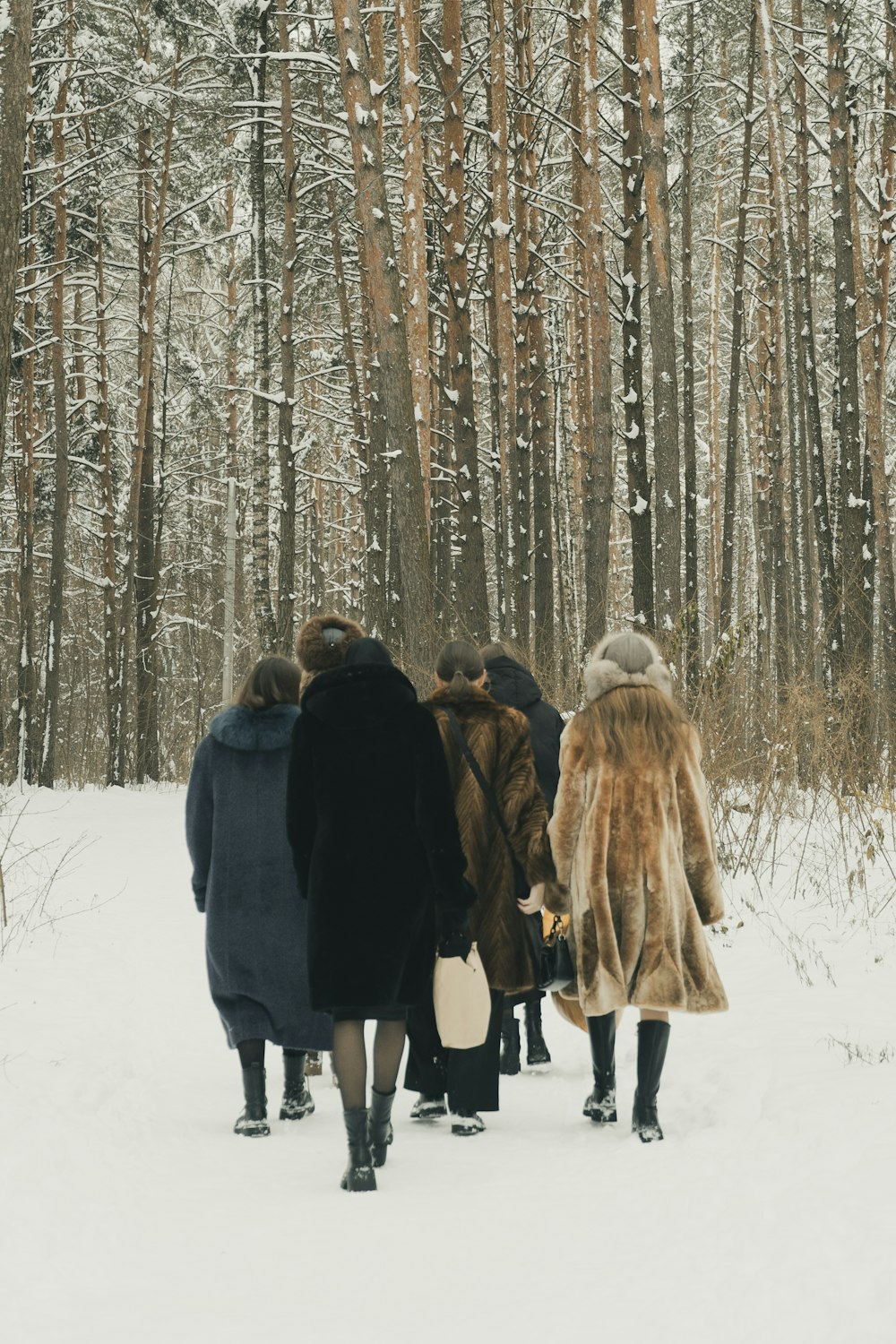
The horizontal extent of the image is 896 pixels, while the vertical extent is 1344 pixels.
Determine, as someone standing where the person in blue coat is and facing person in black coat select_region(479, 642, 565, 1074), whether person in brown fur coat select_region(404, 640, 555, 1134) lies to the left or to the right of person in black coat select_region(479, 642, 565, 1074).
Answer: right

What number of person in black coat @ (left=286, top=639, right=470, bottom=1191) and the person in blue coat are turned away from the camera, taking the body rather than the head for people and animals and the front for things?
2

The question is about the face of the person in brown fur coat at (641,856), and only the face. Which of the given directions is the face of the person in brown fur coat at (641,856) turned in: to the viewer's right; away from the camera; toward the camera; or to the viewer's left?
away from the camera

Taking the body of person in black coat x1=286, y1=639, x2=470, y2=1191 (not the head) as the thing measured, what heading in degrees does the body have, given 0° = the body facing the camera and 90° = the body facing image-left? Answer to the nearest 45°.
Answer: approximately 180°

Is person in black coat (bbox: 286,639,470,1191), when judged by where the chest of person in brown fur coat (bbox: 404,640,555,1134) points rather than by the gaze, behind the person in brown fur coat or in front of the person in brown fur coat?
behind

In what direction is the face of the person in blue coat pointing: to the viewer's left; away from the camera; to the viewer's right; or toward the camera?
away from the camera

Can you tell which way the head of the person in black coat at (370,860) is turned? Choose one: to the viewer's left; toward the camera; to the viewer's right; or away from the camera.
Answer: away from the camera

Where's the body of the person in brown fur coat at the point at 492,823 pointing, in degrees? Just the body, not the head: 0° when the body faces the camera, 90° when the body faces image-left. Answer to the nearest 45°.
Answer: approximately 180°

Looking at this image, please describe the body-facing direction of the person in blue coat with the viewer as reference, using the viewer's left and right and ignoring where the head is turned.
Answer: facing away from the viewer

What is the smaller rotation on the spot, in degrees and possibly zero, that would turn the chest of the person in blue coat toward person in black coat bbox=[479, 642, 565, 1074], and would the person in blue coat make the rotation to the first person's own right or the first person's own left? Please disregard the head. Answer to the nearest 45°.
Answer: approximately 45° to the first person's own right

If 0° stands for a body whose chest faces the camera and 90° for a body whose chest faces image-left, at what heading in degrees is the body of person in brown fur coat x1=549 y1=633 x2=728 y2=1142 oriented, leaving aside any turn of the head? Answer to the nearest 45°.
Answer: approximately 180°
